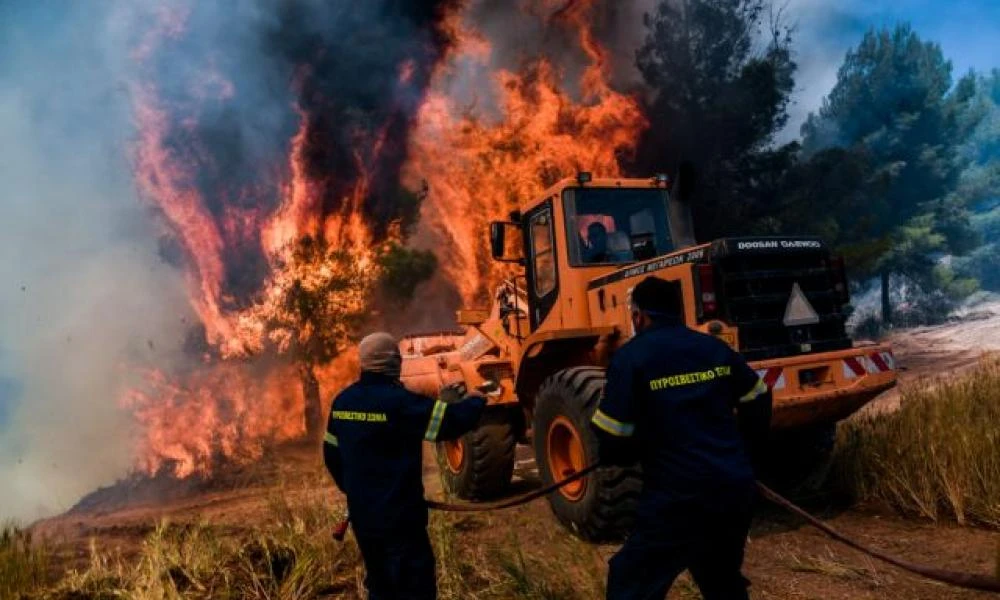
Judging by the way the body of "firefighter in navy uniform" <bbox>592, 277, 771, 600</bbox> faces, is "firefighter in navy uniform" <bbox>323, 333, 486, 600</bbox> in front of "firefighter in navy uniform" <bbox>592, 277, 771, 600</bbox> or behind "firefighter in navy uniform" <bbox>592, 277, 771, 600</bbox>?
in front

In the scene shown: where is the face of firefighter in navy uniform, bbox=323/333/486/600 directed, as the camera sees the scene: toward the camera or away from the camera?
away from the camera

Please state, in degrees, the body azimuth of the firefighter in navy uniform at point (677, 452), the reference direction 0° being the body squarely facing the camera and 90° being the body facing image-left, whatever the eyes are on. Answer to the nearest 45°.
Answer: approximately 135°
